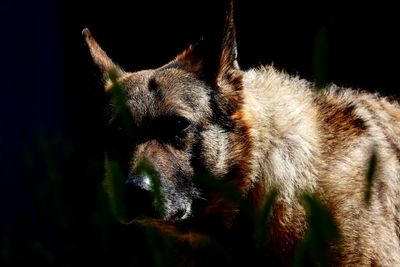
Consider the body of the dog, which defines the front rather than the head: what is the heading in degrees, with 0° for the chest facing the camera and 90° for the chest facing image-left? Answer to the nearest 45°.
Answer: approximately 45°

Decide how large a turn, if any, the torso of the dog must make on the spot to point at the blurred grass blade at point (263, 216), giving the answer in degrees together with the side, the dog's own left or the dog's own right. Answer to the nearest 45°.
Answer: approximately 45° to the dog's own left

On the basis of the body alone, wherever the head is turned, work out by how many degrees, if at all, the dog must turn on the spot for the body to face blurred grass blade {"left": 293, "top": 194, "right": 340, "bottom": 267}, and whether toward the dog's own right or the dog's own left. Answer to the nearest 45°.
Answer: approximately 45° to the dog's own left
